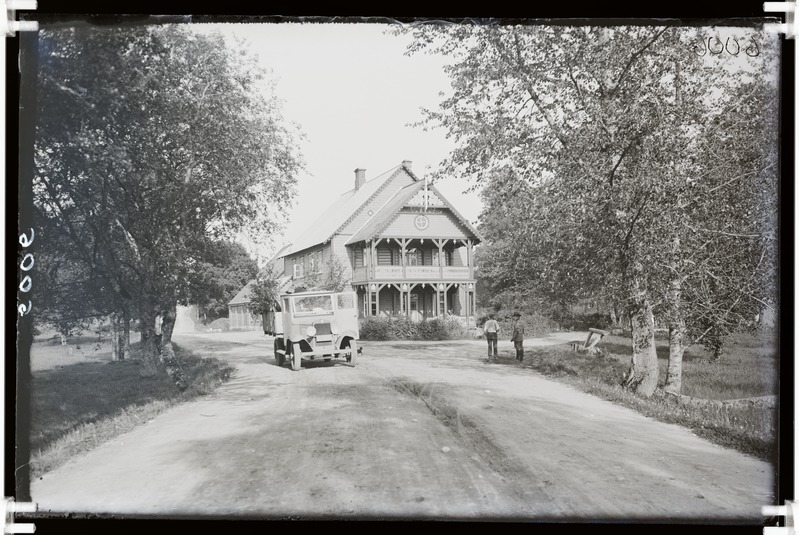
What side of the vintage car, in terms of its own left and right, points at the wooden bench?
left

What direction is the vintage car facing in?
toward the camera

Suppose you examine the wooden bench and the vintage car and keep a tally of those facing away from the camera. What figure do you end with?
0

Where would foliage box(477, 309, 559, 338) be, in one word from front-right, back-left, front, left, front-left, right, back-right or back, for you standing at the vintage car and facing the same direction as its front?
left

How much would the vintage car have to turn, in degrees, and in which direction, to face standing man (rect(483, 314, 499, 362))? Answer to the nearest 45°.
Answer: approximately 90° to its left

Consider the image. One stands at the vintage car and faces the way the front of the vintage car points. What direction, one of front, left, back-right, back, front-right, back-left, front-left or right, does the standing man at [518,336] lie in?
left

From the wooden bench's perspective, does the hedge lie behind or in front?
in front
